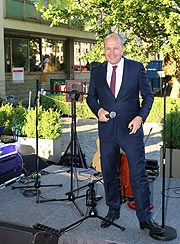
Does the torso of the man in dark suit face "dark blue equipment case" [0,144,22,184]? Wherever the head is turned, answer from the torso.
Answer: no

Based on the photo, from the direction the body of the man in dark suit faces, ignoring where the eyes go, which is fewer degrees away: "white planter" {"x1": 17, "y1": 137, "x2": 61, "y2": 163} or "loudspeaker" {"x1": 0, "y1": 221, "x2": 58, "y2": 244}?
the loudspeaker

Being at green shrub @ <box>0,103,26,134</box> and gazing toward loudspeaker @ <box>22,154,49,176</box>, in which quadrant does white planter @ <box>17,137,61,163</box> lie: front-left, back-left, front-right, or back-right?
front-left

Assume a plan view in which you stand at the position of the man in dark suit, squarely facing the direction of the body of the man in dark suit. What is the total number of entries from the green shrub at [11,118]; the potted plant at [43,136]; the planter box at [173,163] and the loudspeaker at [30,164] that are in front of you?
0

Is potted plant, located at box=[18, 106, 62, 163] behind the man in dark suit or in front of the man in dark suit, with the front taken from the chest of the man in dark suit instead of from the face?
behind

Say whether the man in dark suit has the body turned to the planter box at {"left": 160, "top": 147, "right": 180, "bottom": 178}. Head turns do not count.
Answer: no

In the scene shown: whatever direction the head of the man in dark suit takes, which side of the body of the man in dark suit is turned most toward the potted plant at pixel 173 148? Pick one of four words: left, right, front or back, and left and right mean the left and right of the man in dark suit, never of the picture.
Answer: back

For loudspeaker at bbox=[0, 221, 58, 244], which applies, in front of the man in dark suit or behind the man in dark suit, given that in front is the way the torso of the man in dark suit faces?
in front

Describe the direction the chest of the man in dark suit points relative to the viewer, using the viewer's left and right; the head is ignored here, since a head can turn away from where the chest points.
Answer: facing the viewer

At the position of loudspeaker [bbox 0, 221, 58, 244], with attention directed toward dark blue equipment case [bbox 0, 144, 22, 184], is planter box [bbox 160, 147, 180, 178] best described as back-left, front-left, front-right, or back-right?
front-right

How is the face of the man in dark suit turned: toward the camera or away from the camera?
toward the camera

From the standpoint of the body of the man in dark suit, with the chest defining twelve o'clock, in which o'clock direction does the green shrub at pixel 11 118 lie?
The green shrub is roughly at 5 o'clock from the man in dark suit.

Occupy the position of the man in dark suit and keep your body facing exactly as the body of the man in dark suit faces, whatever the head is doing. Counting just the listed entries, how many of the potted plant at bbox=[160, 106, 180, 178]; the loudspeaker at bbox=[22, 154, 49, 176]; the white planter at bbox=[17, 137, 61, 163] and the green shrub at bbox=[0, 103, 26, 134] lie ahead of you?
0

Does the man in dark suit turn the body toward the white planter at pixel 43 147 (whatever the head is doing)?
no
